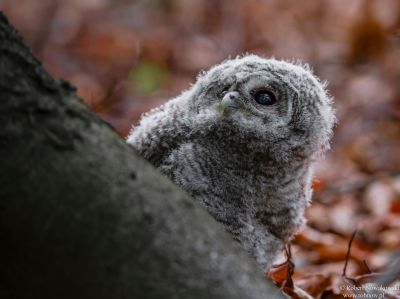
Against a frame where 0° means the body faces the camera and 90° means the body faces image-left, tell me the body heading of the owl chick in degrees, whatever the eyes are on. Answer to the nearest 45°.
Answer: approximately 45°
